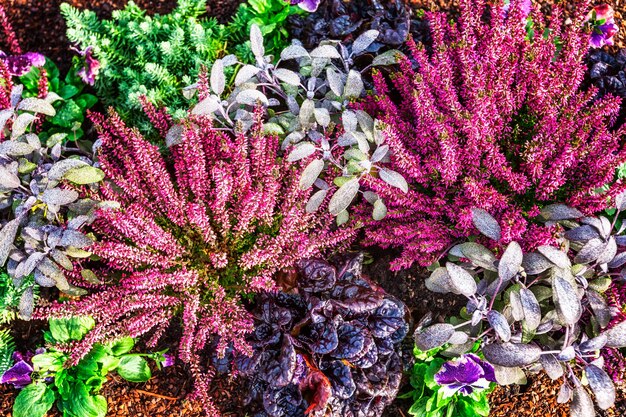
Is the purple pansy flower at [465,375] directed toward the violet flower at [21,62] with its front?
no

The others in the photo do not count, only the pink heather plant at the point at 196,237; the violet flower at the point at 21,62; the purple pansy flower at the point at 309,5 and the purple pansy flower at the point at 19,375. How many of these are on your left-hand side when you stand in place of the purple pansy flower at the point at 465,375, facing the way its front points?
0

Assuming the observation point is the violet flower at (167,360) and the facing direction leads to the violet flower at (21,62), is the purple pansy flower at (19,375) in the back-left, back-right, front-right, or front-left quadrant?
front-left

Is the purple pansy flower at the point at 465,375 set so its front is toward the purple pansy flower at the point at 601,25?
no

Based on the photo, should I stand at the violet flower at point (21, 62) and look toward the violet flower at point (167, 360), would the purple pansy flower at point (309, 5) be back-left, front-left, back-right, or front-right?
front-left

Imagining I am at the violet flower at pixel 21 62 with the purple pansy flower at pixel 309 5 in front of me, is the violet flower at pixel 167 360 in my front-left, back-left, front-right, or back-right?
front-right

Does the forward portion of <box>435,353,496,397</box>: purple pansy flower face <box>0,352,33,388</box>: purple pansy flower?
no

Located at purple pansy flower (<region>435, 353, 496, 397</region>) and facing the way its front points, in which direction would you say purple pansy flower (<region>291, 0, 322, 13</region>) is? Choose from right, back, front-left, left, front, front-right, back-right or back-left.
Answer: back-right

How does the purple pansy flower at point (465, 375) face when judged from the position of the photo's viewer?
facing the viewer

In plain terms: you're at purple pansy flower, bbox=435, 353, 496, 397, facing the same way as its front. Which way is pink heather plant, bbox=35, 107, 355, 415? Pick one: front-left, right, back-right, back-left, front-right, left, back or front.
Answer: right

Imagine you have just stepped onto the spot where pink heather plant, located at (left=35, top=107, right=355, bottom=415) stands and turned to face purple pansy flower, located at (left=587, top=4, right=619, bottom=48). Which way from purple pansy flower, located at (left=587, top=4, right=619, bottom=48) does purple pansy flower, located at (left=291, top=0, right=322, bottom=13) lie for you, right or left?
left

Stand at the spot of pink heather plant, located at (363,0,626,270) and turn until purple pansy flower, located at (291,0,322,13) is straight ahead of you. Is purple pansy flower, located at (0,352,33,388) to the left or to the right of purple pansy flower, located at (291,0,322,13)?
left
